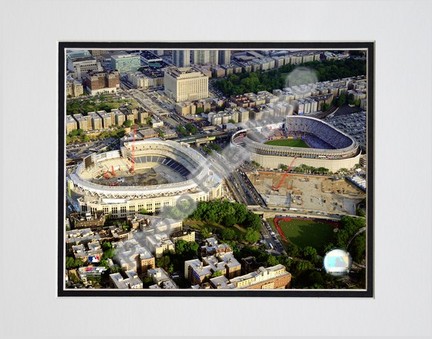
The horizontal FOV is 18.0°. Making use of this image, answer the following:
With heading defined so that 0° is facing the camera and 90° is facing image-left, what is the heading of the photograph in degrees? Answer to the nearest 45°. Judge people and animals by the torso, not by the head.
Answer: approximately 0°
